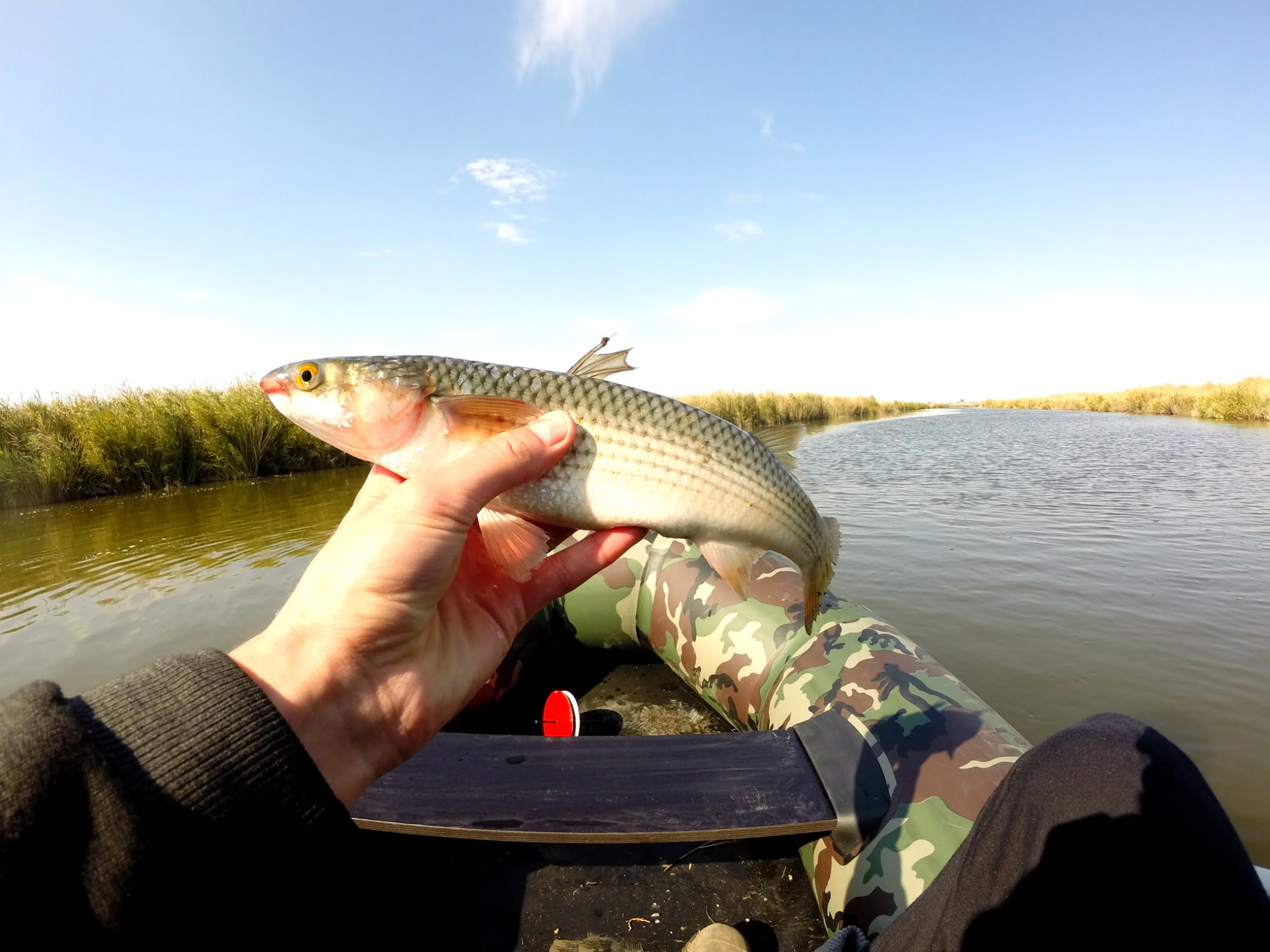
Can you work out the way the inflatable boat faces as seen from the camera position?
facing away from the viewer
